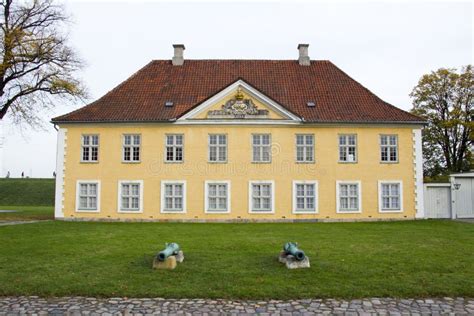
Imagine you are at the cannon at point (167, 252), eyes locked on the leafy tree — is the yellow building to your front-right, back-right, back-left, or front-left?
front-left

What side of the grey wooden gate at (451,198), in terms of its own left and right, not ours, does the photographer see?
front

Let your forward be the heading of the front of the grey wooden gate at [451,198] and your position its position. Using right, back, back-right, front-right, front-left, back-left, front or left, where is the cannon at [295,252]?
front

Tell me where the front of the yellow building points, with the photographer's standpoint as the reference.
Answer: facing the viewer

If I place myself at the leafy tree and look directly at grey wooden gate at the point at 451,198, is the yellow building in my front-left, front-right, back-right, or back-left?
front-right

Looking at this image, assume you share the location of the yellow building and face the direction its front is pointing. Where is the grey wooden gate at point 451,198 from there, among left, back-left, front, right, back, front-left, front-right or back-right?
left

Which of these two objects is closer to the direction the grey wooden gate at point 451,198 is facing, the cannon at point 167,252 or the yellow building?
the cannon
